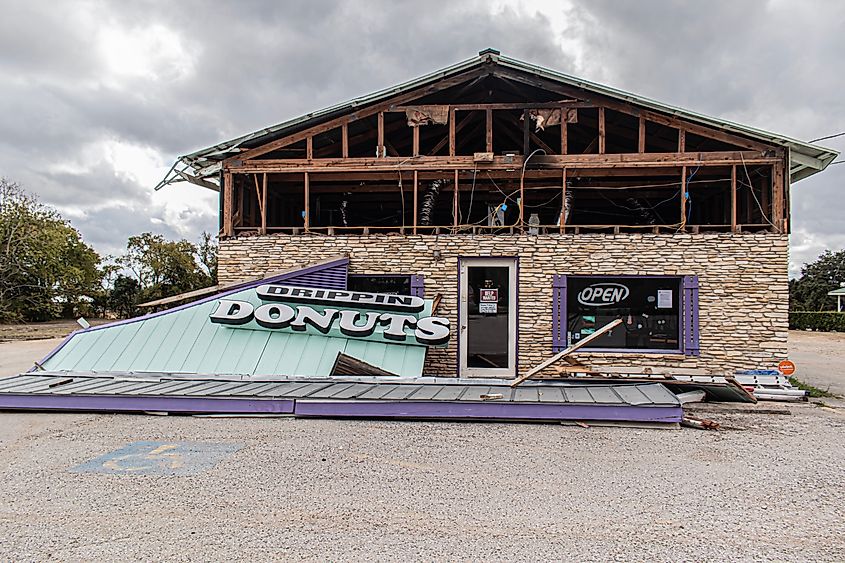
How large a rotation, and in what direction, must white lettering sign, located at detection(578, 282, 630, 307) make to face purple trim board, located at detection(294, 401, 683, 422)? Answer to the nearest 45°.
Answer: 0° — it already faces it

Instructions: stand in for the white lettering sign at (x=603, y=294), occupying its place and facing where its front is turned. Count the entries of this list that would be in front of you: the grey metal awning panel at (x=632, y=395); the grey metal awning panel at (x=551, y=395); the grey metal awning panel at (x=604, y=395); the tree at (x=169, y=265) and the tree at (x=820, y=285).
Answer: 3

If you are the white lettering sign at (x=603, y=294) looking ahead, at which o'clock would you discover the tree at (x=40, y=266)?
The tree is roughly at 4 o'clock from the white lettering sign.

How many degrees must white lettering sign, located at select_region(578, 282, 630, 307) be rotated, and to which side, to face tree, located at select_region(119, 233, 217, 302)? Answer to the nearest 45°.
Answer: approximately 135° to its right

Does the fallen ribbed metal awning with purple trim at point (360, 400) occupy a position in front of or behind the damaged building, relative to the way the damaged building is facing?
in front

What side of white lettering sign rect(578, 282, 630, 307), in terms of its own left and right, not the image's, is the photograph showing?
front

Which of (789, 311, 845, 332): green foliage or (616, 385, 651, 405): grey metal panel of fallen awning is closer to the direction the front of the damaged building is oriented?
the grey metal panel of fallen awning

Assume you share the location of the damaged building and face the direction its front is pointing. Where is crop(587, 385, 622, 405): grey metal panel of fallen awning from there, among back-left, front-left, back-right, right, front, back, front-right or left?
front

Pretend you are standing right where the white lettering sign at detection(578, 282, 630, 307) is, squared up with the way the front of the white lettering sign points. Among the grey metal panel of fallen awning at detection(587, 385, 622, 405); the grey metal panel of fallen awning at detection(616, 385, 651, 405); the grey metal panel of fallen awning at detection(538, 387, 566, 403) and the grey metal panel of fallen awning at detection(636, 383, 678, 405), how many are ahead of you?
4

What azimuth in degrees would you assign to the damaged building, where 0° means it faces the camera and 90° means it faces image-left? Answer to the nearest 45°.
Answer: approximately 0°

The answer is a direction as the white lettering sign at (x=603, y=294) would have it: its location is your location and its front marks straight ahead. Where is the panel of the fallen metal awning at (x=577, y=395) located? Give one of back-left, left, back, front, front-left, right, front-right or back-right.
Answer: front

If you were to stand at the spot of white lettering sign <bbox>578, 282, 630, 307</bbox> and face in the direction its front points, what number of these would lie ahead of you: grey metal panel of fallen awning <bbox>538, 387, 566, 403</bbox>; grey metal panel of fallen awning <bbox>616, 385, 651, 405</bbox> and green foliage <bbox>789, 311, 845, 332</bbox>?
2

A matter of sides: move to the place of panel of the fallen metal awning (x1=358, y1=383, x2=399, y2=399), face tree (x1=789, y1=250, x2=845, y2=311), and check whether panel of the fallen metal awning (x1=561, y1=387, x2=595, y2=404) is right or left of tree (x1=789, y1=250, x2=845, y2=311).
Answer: right

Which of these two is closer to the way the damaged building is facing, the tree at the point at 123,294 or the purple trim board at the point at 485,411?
the purple trim board

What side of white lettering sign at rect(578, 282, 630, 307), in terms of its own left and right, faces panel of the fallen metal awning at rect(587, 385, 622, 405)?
front

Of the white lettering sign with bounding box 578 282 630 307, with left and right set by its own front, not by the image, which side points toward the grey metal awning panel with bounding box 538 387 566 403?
front

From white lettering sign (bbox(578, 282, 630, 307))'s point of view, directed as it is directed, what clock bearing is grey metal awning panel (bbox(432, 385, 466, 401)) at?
The grey metal awning panel is roughly at 1 o'clock from the white lettering sign.

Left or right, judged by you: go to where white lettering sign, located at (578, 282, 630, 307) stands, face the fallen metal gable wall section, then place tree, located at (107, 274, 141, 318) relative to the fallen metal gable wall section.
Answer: right

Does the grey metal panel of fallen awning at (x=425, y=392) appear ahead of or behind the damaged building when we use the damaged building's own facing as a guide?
ahead
